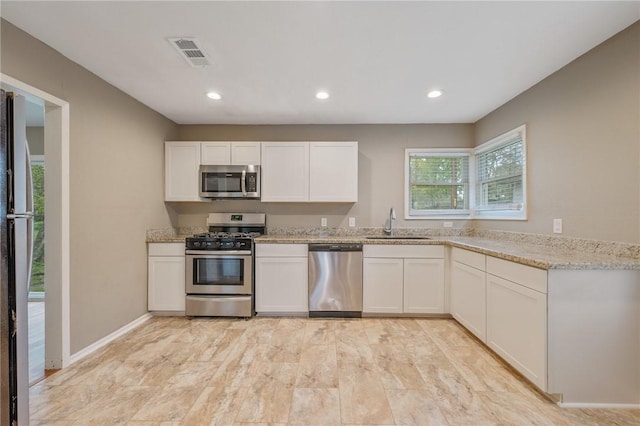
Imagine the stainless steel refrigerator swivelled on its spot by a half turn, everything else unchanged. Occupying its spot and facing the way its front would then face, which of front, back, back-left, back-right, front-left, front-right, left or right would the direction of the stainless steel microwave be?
back-right

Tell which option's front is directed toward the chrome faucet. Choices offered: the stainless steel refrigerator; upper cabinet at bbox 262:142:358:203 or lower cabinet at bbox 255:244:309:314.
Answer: the stainless steel refrigerator

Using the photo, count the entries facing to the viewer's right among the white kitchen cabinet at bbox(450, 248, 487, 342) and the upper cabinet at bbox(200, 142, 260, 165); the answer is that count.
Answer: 0

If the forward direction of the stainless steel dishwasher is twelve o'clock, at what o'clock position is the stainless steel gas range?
The stainless steel gas range is roughly at 3 o'clock from the stainless steel dishwasher.

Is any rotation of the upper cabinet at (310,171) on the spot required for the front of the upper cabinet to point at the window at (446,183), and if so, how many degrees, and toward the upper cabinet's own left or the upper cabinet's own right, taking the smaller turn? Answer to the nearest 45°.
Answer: approximately 90° to the upper cabinet's own left

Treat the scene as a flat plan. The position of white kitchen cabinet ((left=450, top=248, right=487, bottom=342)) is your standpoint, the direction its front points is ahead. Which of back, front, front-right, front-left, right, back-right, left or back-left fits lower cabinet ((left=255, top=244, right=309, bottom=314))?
front-right

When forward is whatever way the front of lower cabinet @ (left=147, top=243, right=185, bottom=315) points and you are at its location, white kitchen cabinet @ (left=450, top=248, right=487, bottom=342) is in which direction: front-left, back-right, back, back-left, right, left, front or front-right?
front-left

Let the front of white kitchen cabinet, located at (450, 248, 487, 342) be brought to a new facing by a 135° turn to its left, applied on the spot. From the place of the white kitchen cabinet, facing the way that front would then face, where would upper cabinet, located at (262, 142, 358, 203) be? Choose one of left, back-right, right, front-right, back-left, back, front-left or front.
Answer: back

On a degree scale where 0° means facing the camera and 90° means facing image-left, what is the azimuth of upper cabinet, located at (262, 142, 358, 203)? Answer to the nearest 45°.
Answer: approximately 0°

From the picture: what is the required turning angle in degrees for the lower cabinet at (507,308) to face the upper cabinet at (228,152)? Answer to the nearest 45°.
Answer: approximately 45° to its right

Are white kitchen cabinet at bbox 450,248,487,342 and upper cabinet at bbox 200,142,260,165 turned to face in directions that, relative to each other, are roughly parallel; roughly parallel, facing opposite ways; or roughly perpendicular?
roughly perpendicular

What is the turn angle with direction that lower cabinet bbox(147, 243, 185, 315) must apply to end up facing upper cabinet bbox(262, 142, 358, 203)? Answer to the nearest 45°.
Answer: approximately 90° to its left
